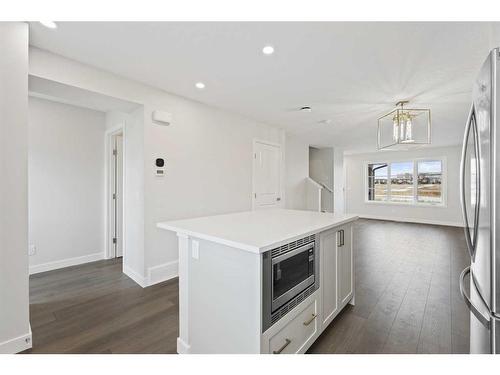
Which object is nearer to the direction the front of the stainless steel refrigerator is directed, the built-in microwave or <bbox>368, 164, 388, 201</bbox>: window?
the built-in microwave

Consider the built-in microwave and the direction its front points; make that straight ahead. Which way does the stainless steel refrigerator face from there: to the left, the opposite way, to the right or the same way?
the opposite way

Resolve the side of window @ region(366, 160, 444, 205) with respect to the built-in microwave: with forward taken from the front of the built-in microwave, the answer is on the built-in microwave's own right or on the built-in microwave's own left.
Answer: on the built-in microwave's own left

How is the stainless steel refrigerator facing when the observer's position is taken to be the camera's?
facing to the left of the viewer

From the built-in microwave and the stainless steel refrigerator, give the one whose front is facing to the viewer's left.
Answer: the stainless steel refrigerator

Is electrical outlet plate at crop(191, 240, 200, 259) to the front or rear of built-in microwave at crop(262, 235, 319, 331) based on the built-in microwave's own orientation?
to the rear

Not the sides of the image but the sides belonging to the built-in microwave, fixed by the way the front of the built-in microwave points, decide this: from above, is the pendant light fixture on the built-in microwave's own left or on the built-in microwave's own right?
on the built-in microwave's own left

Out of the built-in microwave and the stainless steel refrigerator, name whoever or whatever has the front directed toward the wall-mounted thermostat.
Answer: the stainless steel refrigerator

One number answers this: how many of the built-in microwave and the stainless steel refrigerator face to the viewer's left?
1

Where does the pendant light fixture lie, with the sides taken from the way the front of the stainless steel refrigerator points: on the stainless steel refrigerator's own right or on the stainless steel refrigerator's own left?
on the stainless steel refrigerator's own right
